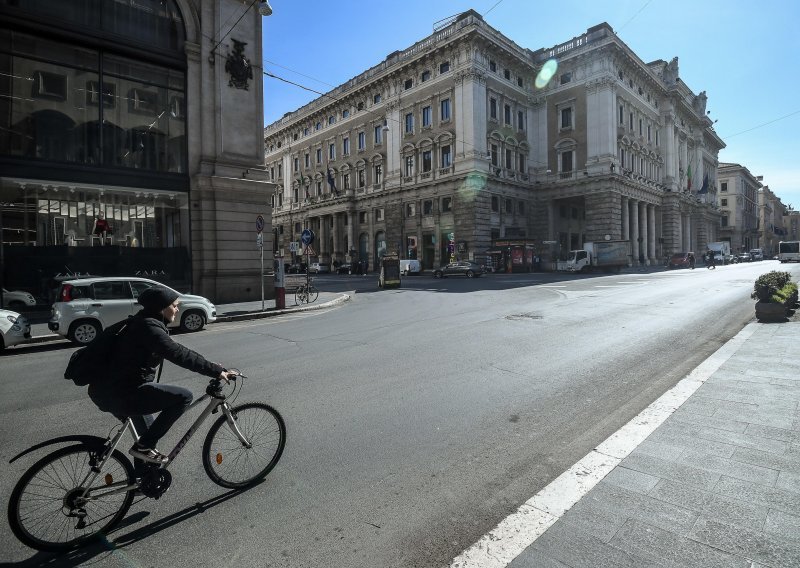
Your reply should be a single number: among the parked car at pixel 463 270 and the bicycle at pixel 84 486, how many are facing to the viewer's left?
1

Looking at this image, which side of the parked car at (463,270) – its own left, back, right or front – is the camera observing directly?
left

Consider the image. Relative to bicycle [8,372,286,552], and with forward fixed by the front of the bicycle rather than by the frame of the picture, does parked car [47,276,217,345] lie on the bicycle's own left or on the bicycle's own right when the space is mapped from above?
on the bicycle's own left

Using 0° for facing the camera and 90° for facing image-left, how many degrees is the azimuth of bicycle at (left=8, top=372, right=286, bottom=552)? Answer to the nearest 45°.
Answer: approximately 225°

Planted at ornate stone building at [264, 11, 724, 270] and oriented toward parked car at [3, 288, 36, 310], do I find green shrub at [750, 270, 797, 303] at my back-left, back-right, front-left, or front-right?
front-left

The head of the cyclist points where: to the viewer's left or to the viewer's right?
to the viewer's right

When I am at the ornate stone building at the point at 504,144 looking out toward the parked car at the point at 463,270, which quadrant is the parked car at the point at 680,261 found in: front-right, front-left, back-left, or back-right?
back-left

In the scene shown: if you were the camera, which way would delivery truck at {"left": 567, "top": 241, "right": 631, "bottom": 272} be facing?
facing the viewer and to the left of the viewer

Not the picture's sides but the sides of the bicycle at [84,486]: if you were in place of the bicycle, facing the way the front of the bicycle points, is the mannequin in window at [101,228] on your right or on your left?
on your left
